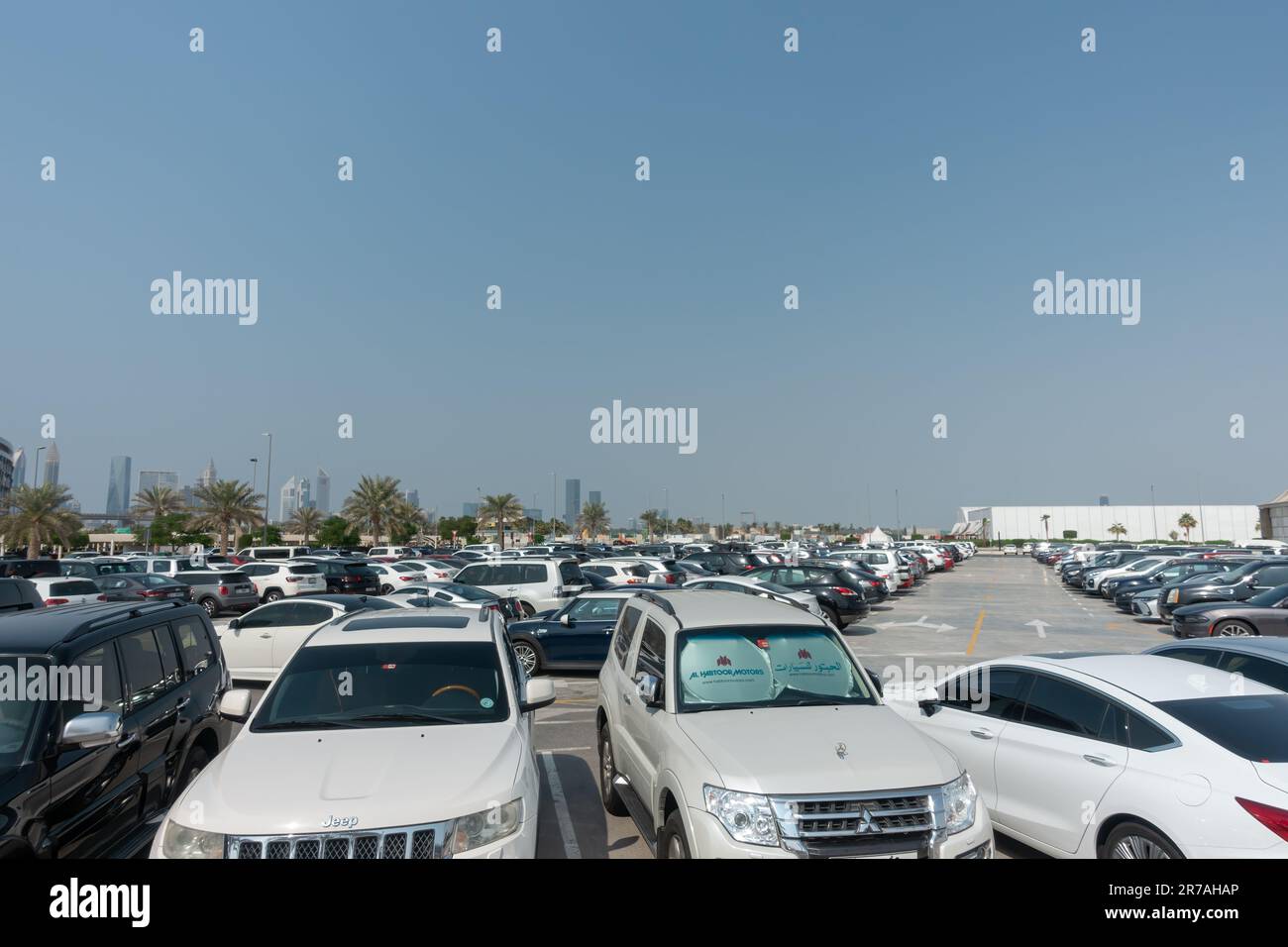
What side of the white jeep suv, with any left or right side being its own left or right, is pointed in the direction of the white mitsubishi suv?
left

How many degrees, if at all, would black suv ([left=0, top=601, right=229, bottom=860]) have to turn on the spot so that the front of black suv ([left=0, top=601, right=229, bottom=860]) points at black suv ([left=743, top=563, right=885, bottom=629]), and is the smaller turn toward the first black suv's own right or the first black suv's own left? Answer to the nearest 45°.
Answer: approximately 180°

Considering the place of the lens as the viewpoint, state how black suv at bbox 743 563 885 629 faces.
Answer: facing away from the viewer and to the left of the viewer

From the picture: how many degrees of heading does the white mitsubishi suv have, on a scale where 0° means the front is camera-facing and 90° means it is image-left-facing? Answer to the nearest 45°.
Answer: approximately 315°

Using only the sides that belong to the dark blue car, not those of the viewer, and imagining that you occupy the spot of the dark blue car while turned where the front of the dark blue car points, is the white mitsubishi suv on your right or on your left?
on your left

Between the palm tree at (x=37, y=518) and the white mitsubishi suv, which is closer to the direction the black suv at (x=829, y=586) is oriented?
the palm tree

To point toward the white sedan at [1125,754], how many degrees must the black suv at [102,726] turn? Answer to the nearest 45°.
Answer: approximately 90° to its left

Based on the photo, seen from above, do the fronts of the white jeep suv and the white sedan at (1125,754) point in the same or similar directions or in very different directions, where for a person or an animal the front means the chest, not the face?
very different directions

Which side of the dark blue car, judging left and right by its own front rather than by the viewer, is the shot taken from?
left
